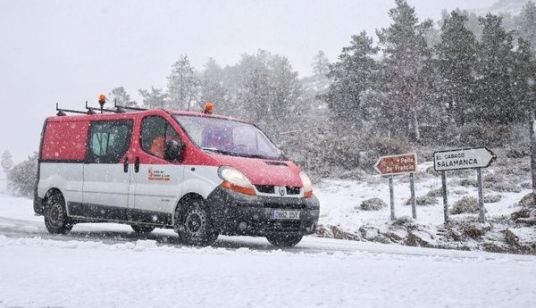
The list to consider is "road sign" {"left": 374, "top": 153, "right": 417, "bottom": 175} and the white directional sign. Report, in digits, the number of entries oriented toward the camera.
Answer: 2

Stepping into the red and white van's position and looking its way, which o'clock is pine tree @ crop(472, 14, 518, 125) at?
The pine tree is roughly at 9 o'clock from the red and white van.

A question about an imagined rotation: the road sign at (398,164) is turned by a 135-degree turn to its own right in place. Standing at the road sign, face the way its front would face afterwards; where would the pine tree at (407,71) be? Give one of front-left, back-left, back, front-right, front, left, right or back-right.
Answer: front-right

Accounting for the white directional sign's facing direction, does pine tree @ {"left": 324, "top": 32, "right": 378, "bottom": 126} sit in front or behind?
behind

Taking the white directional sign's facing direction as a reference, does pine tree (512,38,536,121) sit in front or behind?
behind

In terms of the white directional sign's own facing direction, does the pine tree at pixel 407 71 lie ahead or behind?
behind

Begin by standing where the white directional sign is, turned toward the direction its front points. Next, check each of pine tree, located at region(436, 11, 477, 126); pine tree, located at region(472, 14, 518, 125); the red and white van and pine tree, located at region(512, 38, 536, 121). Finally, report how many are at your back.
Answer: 3

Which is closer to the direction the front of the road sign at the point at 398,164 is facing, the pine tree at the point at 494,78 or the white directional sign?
the white directional sign

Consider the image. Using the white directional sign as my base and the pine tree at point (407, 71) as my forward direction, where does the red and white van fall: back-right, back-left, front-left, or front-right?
back-left

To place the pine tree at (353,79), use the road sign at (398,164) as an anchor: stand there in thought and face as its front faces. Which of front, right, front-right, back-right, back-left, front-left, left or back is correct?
back

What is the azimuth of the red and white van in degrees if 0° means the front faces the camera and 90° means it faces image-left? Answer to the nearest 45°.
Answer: approximately 315°

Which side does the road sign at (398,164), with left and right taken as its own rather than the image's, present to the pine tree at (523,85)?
back

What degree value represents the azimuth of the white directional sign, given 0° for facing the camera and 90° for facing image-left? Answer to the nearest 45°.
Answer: approximately 0°

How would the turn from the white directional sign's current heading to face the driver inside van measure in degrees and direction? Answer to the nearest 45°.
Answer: approximately 45° to its right
